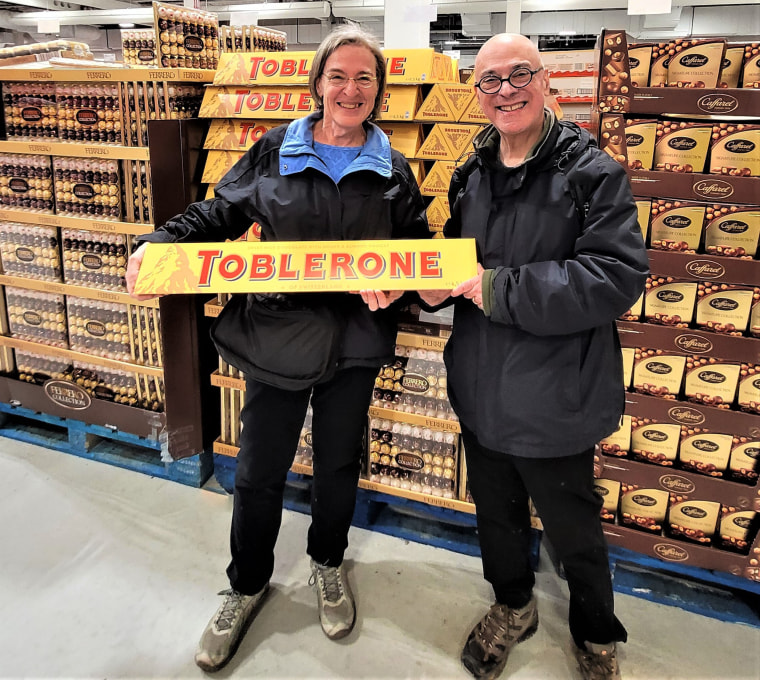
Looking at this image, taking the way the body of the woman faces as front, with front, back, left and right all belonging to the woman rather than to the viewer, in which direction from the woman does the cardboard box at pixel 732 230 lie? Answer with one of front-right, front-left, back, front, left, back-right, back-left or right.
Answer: left

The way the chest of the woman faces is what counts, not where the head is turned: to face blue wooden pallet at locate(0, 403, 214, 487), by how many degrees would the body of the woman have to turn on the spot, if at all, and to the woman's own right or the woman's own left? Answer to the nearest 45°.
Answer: approximately 135° to the woman's own right

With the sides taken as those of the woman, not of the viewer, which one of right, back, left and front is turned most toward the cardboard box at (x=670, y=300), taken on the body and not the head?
left

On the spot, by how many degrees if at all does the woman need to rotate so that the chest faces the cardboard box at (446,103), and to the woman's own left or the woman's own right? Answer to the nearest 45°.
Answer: approximately 135° to the woman's own left

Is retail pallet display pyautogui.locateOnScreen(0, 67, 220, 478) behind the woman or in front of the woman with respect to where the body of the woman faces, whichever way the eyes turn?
behind

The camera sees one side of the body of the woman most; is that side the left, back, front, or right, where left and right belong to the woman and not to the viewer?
front

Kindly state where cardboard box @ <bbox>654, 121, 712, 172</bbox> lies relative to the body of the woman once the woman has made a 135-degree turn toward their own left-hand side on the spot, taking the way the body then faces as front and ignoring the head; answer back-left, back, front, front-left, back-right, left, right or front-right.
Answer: front-right

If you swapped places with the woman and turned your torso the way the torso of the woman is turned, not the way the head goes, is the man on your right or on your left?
on your left

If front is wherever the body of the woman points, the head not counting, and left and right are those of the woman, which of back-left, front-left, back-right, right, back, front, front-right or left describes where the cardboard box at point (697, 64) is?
left

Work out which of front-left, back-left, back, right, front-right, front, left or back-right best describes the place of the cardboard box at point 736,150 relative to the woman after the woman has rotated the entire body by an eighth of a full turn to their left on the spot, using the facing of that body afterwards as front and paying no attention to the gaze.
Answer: front-left

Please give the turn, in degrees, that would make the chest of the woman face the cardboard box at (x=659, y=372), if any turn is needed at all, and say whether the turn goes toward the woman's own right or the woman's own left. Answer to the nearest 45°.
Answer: approximately 90° to the woman's own left
